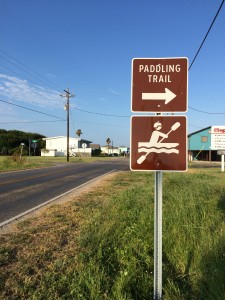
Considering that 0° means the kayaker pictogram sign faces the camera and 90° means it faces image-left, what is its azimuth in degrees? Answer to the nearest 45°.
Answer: approximately 0°

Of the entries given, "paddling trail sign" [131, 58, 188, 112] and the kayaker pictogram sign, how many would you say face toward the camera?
2

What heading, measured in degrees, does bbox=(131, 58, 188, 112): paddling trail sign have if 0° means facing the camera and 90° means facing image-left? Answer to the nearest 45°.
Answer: approximately 0°
